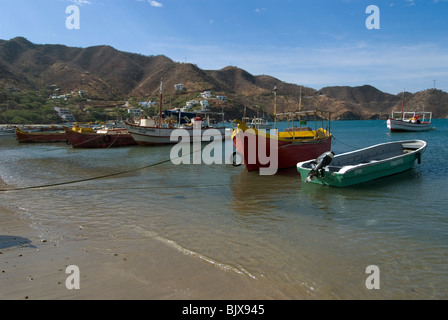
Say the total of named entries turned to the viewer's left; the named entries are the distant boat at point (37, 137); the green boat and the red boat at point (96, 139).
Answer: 2

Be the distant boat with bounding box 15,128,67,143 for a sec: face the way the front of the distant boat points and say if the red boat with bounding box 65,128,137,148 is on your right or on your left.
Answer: on your left

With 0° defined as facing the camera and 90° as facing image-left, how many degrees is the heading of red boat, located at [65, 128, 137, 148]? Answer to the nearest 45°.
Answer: approximately 90°

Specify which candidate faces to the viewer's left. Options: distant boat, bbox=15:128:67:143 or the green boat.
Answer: the distant boat

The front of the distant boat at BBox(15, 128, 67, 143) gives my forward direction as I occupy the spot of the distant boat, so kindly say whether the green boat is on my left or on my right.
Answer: on my left

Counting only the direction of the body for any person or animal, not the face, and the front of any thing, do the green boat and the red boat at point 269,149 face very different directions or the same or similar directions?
very different directions

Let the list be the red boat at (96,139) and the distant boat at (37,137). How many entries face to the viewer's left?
2

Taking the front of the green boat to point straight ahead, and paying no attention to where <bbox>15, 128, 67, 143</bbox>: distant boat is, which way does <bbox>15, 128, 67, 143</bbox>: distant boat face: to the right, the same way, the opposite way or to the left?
the opposite way

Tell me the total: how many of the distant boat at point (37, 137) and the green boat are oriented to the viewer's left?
1

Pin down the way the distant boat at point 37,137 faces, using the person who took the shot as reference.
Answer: facing to the left of the viewer
